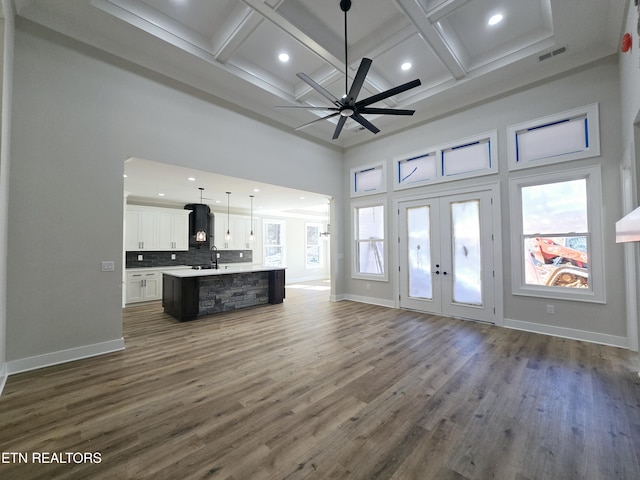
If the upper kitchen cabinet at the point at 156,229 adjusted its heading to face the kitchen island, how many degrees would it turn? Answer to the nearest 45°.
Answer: approximately 45° to its left

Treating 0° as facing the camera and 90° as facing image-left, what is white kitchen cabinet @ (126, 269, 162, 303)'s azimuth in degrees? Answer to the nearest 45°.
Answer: approximately 0°

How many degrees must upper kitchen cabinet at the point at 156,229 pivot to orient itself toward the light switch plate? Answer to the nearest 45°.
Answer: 0° — it already faces it

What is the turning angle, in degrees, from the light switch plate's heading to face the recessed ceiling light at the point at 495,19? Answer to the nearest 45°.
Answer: approximately 45° to its left

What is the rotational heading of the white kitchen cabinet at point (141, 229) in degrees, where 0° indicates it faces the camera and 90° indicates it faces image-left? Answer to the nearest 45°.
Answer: approximately 0°
